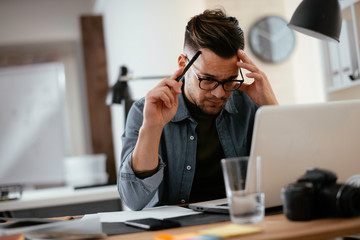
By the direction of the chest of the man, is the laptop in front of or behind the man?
in front

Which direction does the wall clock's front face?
toward the camera

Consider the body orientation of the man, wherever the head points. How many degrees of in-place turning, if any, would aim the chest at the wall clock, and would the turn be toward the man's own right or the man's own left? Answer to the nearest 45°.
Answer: approximately 135° to the man's own left

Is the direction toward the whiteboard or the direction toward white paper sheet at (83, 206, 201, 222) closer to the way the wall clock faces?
the white paper sheet

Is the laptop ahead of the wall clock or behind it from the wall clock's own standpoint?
ahead

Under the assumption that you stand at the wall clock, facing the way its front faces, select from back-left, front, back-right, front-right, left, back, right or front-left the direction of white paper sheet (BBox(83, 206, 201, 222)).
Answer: front

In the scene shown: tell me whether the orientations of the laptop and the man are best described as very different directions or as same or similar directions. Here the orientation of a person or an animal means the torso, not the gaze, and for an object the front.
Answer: very different directions

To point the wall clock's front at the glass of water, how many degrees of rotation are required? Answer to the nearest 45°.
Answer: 0° — it already faces it

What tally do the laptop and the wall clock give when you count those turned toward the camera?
1

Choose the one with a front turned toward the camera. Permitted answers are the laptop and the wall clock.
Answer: the wall clock

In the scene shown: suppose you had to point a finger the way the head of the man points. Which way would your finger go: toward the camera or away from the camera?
toward the camera

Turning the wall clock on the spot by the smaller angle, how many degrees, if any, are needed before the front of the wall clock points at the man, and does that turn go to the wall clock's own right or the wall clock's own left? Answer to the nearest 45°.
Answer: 0° — it already faces them

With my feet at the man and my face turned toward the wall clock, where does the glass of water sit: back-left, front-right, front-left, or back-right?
back-right
